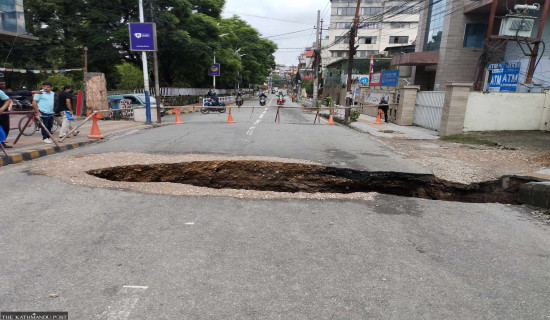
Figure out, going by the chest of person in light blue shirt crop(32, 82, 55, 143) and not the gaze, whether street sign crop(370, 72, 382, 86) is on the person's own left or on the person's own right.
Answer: on the person's own left

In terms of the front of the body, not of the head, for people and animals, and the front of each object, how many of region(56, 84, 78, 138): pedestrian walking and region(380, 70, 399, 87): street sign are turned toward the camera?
1

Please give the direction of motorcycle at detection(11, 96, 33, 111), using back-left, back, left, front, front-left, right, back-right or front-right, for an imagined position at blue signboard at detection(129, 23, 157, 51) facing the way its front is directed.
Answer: back-right

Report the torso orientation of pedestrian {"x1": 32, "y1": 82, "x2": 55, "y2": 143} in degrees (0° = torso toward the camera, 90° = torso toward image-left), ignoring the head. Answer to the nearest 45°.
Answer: approximately 315°

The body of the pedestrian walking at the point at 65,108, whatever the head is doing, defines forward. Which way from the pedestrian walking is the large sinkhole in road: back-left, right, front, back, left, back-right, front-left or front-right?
front-right

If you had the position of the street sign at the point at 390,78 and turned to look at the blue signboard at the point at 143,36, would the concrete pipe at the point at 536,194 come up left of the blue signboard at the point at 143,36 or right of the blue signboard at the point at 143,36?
left

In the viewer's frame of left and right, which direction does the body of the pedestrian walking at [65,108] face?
facing to the right of the viewer

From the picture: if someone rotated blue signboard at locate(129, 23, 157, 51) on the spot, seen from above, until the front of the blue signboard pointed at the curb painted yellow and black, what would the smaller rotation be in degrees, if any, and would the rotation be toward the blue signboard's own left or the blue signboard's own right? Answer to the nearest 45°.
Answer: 0° — it already faces it
